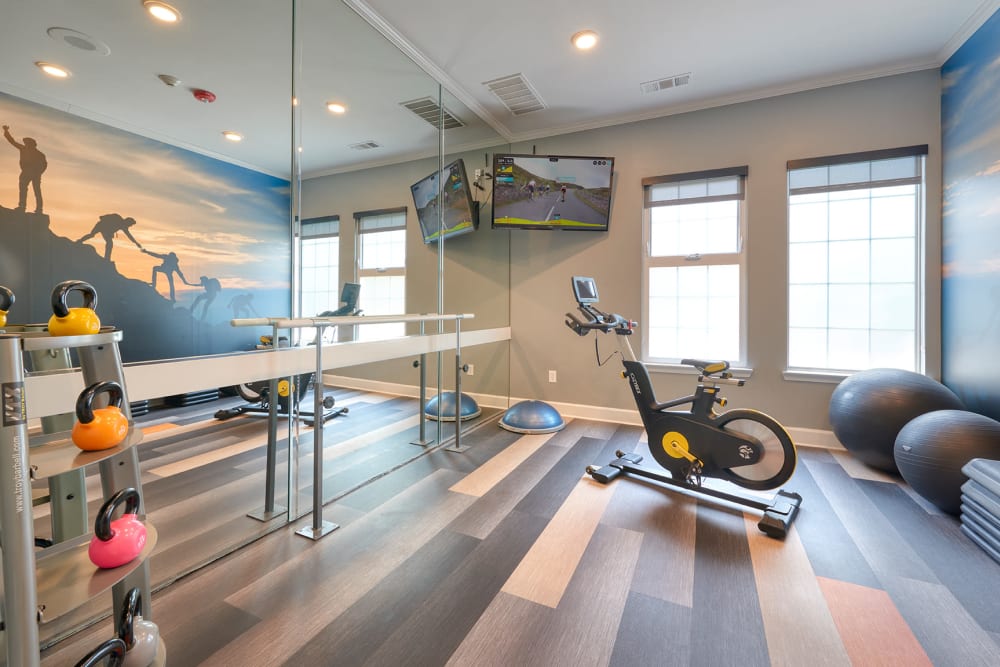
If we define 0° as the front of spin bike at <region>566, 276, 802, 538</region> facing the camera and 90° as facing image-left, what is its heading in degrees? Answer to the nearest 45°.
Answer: approximately 135°

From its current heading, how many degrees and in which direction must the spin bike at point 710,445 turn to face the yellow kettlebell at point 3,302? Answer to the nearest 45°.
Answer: approximately 90° to its left

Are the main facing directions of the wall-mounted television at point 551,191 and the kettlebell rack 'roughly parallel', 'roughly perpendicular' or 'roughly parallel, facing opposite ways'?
roughly perpendicular

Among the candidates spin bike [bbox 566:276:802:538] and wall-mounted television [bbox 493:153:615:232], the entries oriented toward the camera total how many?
1

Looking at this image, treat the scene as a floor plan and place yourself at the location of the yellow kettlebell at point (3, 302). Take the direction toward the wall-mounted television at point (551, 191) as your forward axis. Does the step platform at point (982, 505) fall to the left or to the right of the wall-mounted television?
right

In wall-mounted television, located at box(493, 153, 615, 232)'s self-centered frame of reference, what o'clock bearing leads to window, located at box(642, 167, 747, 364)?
The window is roughly at 9 o'clock from the wall-mounted television.

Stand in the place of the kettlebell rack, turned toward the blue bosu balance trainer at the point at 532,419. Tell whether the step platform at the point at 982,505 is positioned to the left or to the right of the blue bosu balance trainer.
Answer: right

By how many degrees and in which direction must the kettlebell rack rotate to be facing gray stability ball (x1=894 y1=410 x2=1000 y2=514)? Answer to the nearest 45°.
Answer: approximately 45° to its left

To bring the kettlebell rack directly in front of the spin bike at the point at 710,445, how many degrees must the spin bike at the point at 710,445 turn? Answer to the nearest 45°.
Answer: approximately 90° to its left

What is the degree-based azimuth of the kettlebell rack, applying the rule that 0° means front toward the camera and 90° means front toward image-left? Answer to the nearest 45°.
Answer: approximately 315°

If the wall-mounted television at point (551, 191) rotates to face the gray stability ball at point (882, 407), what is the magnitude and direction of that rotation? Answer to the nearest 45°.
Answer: approximately 45° to its left
